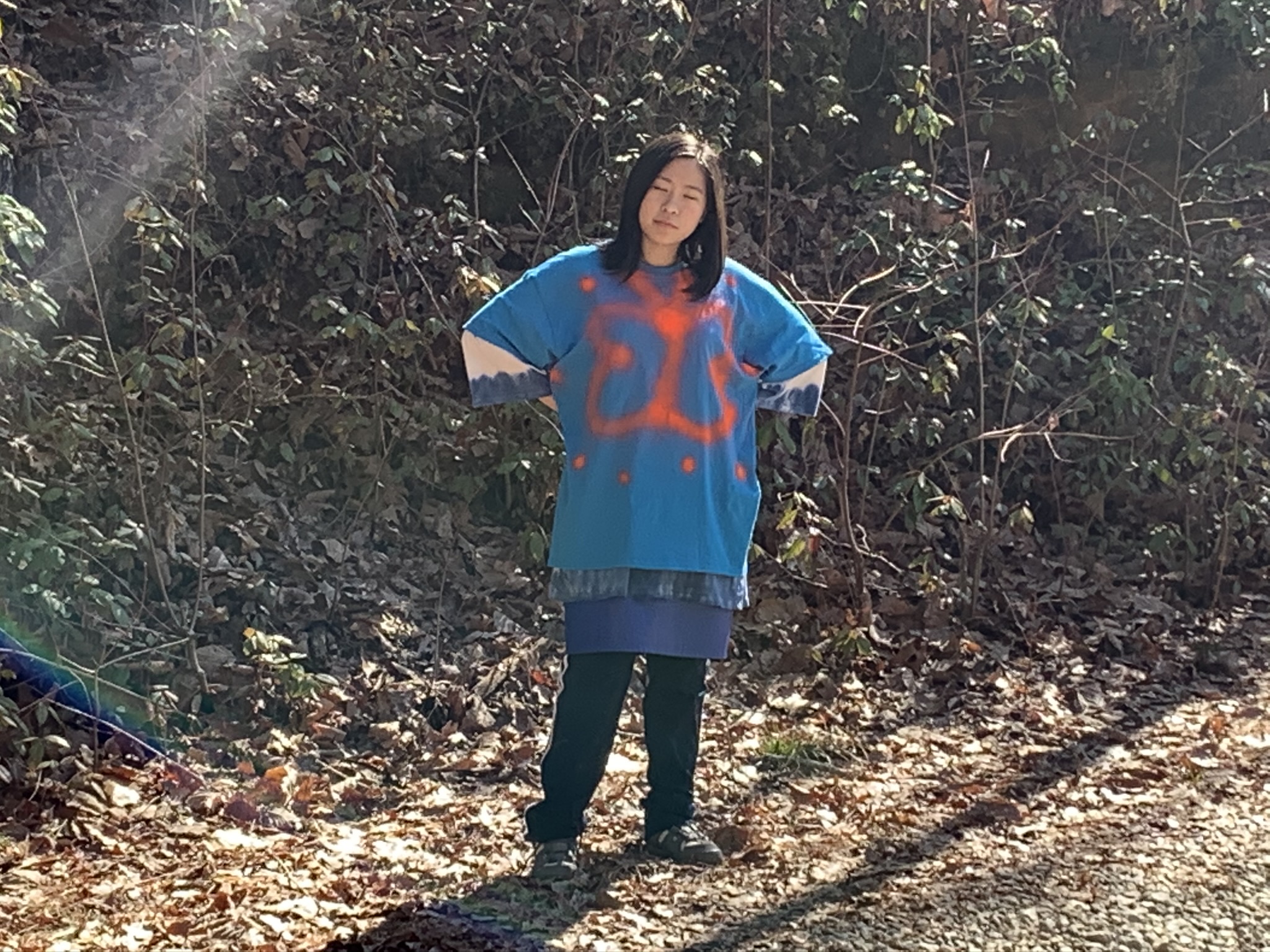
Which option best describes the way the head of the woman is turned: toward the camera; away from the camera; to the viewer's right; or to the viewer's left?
toward the camera

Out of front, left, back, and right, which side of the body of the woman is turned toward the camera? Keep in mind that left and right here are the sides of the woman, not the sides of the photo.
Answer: front
